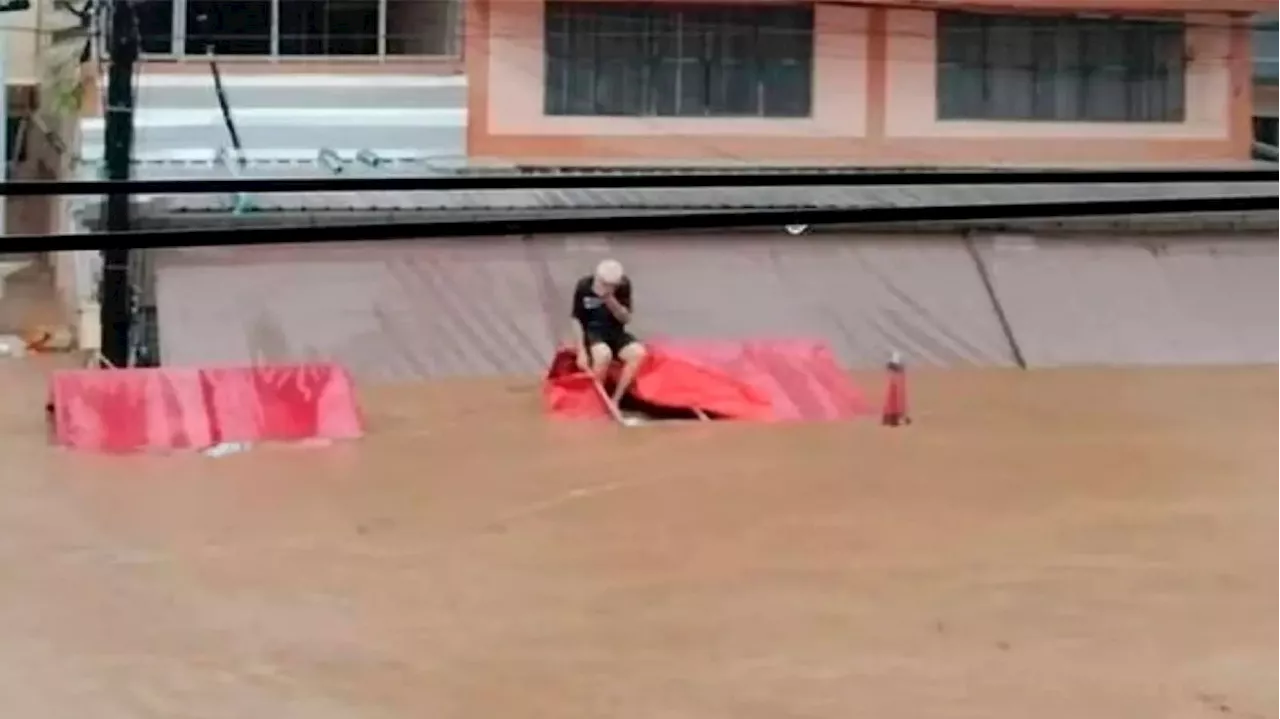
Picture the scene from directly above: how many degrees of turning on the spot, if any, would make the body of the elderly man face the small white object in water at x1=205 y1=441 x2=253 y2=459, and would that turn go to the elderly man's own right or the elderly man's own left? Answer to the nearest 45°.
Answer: approximately 45° to the elderly man's own right

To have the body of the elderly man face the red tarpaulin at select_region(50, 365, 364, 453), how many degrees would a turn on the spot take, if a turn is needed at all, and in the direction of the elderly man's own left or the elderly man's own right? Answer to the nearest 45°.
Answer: approximately 45° to the elderly man's own right

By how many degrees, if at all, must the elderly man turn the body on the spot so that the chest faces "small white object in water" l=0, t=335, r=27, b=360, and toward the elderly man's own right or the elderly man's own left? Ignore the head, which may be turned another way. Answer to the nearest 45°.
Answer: approximately 135° to the elderly man's own right

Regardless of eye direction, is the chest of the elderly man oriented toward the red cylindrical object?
no

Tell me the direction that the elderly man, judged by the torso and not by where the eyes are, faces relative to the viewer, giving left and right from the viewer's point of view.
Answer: facing the viewer

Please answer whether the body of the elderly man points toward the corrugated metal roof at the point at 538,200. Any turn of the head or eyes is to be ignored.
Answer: no
